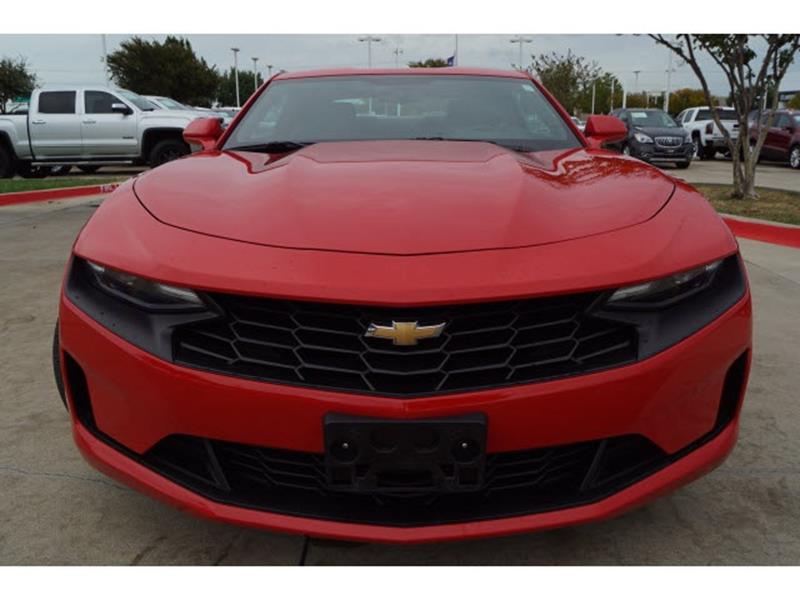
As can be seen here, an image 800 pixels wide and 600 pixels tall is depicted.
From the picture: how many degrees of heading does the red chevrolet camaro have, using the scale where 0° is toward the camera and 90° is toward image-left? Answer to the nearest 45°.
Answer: approximately 0°

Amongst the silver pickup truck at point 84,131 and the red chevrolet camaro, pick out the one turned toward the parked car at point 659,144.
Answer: the silver pickup truck

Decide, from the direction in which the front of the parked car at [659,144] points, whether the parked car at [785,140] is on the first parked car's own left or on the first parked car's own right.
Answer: on the first parked car's own left

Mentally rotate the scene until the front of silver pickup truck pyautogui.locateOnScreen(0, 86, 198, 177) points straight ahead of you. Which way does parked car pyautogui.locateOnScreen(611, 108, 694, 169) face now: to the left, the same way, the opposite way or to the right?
to the right

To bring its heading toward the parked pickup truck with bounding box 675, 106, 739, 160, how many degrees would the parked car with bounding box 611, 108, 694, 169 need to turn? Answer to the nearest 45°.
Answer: approximately 135° to its left

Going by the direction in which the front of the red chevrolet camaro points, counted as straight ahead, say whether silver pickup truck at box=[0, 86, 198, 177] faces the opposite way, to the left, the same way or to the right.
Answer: to the left

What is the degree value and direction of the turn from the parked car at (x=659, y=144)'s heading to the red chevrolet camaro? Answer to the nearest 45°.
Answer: approximately 45° to its right

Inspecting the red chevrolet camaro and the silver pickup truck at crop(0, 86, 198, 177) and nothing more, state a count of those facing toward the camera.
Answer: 1

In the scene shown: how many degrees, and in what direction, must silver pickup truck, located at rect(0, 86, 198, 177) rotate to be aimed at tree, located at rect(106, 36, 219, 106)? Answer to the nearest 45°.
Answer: approximately 90° to its left

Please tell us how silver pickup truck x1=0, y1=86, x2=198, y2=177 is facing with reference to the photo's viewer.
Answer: facing to the right of the viewer

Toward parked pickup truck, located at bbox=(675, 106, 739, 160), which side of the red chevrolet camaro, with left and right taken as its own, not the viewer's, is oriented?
back

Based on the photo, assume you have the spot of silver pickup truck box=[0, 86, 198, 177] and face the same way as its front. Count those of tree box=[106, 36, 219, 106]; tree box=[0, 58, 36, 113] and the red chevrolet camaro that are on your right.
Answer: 1
